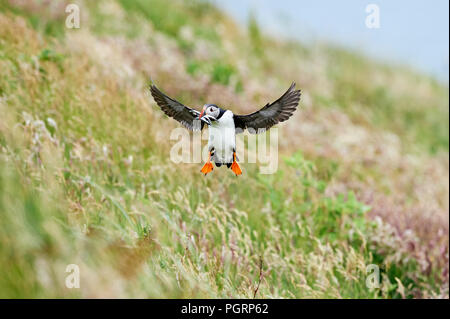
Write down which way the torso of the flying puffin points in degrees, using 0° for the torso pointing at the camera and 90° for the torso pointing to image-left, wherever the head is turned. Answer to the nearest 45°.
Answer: approximately 0°
